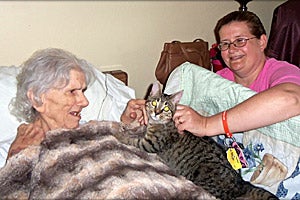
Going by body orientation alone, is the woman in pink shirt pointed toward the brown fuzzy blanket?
yes

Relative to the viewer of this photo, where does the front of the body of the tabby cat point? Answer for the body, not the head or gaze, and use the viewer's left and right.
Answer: facing away from the viewer and to the left of the viewer

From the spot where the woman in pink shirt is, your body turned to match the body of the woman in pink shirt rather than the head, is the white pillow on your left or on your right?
on your right

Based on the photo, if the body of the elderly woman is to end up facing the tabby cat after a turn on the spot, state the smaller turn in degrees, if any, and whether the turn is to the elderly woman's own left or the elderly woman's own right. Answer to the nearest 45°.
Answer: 0° — they already face it

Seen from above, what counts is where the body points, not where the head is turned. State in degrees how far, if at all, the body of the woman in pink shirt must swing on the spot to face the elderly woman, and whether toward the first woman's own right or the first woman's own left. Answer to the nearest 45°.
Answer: approximately 45° to the first woman's own right

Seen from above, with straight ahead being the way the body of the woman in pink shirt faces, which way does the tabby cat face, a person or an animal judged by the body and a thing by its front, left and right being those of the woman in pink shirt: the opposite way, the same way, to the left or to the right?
to the right
